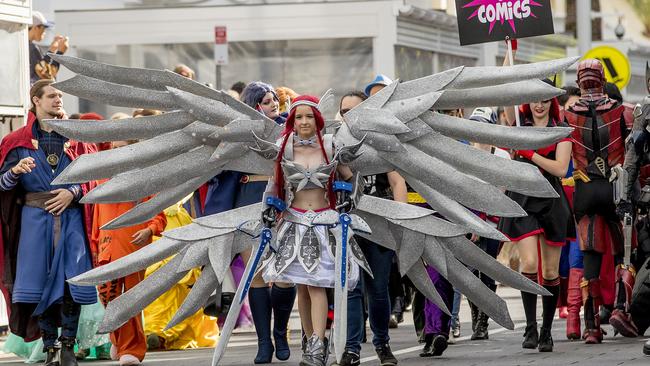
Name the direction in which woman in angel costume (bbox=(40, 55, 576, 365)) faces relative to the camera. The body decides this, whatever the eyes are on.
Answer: toward the camera

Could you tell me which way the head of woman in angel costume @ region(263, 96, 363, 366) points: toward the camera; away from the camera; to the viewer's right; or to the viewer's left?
toward the camera

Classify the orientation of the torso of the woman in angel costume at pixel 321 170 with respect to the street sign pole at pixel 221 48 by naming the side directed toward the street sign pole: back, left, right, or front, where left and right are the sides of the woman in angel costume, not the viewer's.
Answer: back

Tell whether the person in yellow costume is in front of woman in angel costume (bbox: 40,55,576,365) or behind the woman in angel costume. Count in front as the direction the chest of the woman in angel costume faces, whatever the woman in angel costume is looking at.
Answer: behind

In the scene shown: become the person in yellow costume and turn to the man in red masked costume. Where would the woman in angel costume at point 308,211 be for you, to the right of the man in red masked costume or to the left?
right
